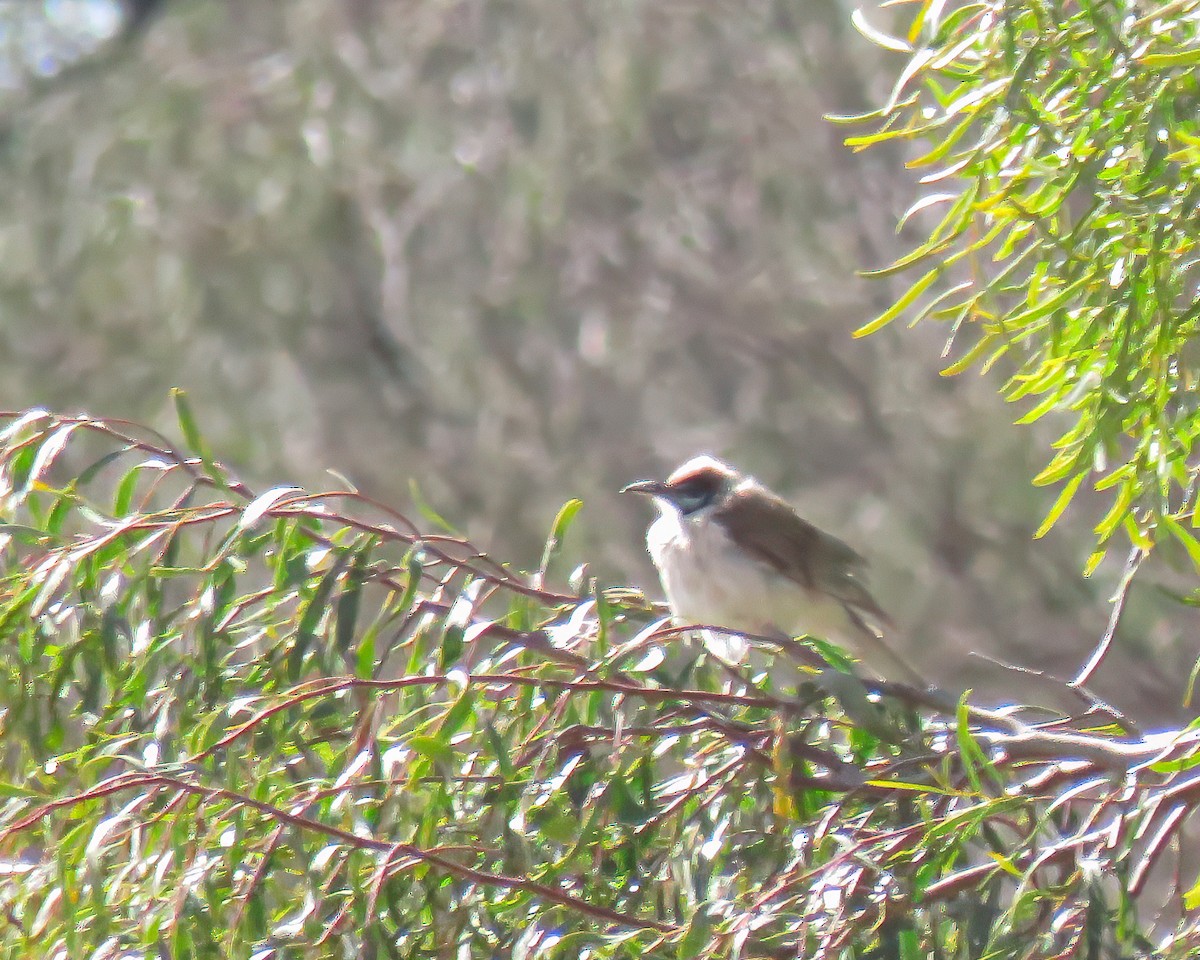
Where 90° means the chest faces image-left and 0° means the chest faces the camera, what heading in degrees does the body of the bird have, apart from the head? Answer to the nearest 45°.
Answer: approximately 90°
